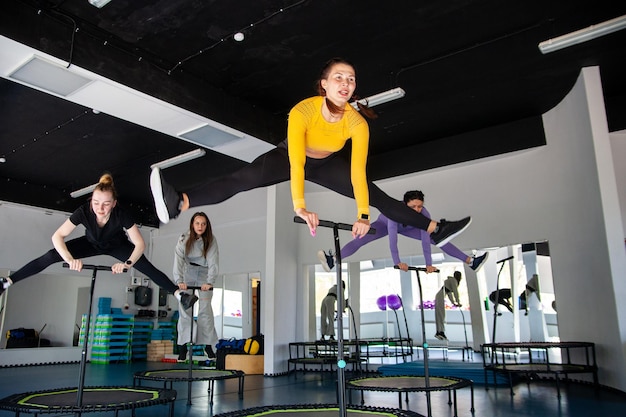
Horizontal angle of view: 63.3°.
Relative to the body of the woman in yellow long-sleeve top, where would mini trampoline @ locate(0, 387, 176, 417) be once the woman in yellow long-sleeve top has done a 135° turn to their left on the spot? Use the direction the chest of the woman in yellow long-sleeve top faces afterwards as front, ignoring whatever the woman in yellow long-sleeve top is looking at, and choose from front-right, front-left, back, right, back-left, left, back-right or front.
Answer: left

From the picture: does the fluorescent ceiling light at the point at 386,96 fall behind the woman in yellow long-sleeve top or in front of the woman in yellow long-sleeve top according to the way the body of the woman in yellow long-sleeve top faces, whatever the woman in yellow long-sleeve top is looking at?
behind

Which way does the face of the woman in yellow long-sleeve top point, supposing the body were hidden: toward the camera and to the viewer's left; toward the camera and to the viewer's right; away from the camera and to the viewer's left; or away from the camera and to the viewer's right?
toward the camera and to the viewer's right

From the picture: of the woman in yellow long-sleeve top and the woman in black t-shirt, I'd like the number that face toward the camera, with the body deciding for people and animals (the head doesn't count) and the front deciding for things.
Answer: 2

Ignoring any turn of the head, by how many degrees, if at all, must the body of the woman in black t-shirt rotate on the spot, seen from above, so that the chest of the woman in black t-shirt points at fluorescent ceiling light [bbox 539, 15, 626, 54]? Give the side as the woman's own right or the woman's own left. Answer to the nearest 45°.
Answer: approximately 90° to the woman's own left

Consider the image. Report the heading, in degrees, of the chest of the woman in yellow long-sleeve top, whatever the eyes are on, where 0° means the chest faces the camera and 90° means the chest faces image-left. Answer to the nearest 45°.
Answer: approximately 0°

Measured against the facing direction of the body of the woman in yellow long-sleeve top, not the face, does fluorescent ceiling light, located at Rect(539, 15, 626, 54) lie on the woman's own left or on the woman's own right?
on the woman's own left
